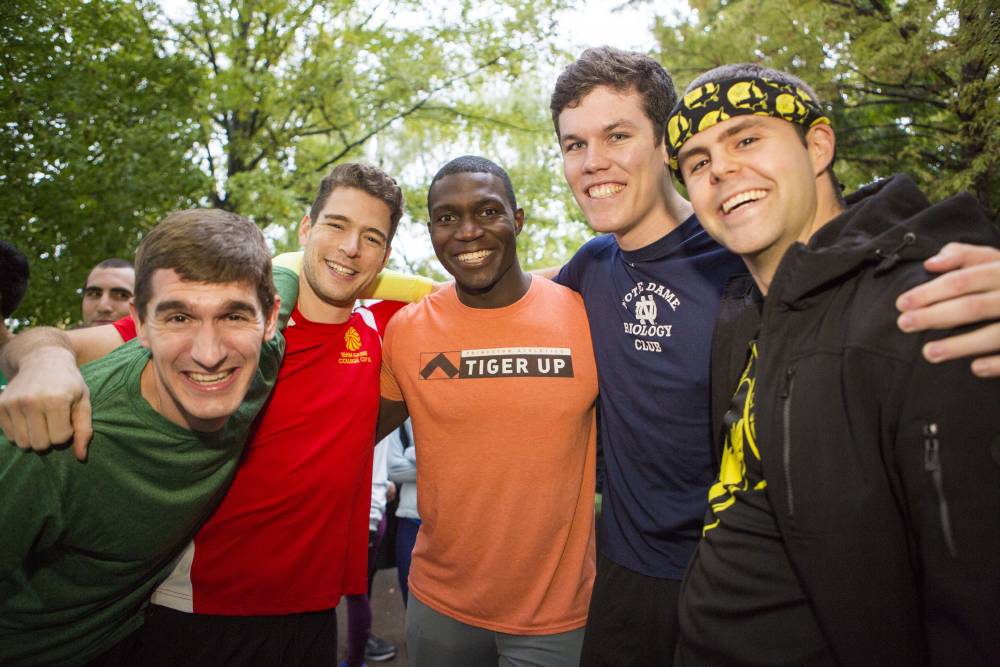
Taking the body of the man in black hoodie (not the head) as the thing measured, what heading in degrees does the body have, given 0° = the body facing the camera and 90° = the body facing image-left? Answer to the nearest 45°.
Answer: approximately 45°

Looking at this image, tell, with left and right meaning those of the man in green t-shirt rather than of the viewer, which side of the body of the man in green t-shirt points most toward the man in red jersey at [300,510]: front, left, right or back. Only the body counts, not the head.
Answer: left

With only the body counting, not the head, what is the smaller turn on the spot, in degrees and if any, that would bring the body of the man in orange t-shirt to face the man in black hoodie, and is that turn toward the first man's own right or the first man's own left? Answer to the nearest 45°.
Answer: approximately 45° to the first man's own left

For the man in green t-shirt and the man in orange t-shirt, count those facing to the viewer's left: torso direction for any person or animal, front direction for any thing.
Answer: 0

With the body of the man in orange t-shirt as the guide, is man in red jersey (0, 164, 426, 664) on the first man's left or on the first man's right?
on the first man's right

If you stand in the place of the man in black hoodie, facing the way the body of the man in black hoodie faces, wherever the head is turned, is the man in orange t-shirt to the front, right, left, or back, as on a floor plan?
right

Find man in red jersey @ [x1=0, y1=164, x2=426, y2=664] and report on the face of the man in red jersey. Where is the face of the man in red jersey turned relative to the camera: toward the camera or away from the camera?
toward the camera

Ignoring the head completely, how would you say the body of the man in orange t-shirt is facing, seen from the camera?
toward the camera

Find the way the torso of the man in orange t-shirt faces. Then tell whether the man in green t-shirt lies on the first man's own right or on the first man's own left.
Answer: on the first man's own right

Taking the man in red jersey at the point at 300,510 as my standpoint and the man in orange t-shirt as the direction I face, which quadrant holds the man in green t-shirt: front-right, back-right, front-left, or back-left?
back-right

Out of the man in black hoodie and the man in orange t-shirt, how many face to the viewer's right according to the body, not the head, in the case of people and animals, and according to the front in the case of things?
0

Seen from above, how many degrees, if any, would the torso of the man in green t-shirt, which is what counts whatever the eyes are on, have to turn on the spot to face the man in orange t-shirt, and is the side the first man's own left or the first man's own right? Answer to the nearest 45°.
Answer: approximately 45° to the first man's own left

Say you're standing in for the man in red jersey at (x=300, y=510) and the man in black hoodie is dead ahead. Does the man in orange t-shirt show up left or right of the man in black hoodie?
left
